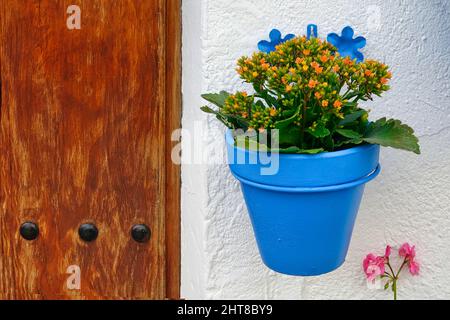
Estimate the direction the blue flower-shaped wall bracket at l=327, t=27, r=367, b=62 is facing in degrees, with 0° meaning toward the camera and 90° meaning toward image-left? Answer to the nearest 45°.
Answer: approximately 0°

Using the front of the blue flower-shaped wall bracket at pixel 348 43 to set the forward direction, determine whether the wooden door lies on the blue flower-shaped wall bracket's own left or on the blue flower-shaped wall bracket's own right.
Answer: on the blue flower-shaped wall bracket's own right
